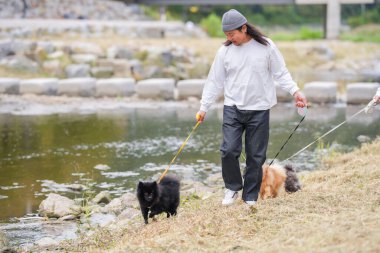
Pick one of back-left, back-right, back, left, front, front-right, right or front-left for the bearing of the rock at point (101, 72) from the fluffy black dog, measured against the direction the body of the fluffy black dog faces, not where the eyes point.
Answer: back-right

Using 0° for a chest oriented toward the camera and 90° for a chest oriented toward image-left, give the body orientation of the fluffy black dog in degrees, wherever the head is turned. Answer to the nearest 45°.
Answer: approximately 45°

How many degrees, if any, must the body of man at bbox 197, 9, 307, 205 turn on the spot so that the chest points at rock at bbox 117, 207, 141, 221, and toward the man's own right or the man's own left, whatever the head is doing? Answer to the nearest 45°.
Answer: approximately 45° to the man's own right

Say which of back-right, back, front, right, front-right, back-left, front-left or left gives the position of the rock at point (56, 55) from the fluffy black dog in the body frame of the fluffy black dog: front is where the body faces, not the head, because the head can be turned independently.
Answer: back-right

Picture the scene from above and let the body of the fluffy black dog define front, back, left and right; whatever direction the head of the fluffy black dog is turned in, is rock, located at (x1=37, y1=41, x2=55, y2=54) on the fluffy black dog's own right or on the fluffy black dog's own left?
on the fluffy black dog's own right

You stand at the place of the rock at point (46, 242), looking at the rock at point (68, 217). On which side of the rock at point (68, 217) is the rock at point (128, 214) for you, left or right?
right

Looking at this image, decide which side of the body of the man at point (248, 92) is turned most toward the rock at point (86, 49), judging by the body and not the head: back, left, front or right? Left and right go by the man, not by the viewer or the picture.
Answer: back

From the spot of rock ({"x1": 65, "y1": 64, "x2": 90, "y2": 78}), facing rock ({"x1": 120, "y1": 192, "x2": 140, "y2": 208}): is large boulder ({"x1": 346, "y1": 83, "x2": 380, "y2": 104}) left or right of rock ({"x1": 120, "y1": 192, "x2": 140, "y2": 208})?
left
